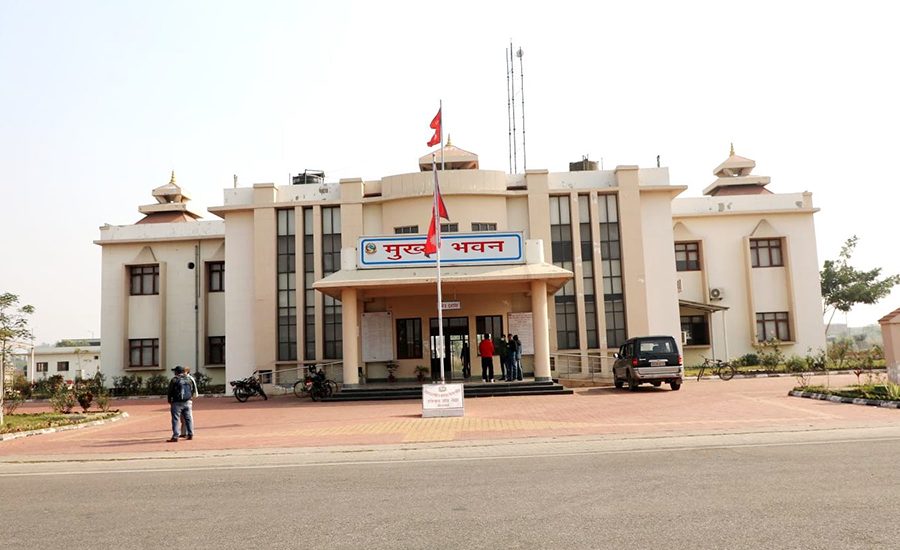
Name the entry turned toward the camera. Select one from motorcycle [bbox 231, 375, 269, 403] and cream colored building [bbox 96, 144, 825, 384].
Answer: the cream colored building

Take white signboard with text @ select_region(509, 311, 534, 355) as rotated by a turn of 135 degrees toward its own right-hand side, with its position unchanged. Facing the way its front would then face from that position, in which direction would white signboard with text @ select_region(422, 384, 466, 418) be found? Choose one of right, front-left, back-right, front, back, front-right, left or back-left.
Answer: back-left

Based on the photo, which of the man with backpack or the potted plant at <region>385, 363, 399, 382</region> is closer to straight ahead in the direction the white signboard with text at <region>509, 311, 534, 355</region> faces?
the man with backpack

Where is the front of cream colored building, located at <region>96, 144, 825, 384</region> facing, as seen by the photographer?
facing the viewer

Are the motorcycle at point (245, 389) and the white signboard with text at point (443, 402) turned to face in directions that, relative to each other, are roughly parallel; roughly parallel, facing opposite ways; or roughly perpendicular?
roughly perpendicular

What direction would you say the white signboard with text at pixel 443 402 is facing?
toward the camera

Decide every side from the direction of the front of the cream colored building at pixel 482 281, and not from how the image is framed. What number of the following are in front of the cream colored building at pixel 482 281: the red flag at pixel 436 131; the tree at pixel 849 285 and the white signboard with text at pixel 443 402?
2

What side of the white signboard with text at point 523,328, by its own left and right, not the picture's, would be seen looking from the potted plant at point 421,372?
right

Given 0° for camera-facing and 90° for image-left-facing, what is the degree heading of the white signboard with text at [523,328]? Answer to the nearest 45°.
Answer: approximately 0°

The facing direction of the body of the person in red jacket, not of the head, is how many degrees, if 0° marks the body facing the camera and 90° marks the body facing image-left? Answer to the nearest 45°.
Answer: approximately 180°

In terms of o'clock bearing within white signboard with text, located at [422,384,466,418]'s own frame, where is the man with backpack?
The man with backpack is roughly at 2 o'clock from the white signboard with text.

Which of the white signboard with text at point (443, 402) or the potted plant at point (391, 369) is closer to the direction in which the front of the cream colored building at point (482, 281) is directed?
the white signboard with text
